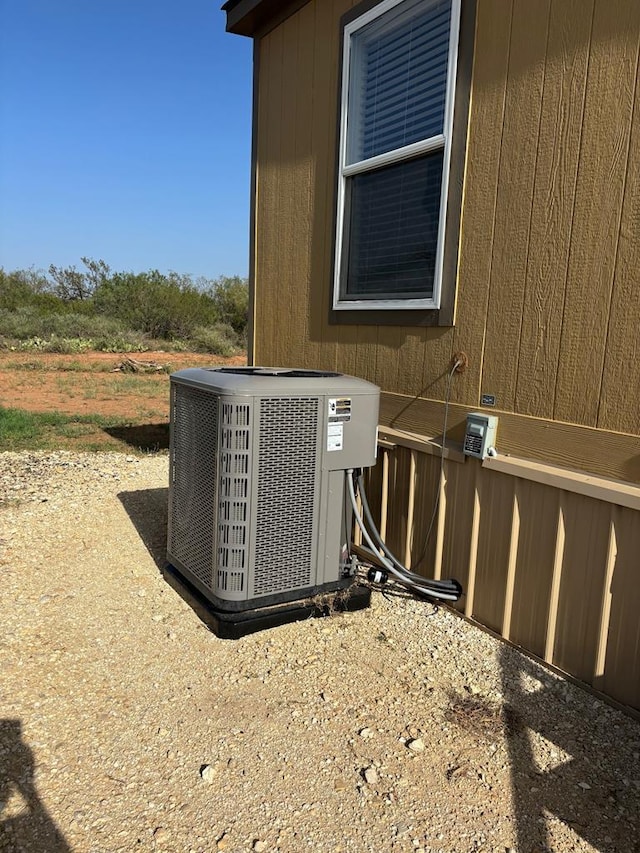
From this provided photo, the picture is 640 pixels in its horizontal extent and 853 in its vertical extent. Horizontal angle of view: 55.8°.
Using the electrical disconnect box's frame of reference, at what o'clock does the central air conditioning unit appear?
The central air conditioning unit is roughly at 1 o'clock from the electrical disconnect box.

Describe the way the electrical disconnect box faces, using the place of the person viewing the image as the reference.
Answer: facing the viewer and to the left of the viewer

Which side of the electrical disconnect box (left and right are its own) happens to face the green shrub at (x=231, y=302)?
right

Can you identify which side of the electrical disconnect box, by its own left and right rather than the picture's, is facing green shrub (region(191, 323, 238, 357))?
right
